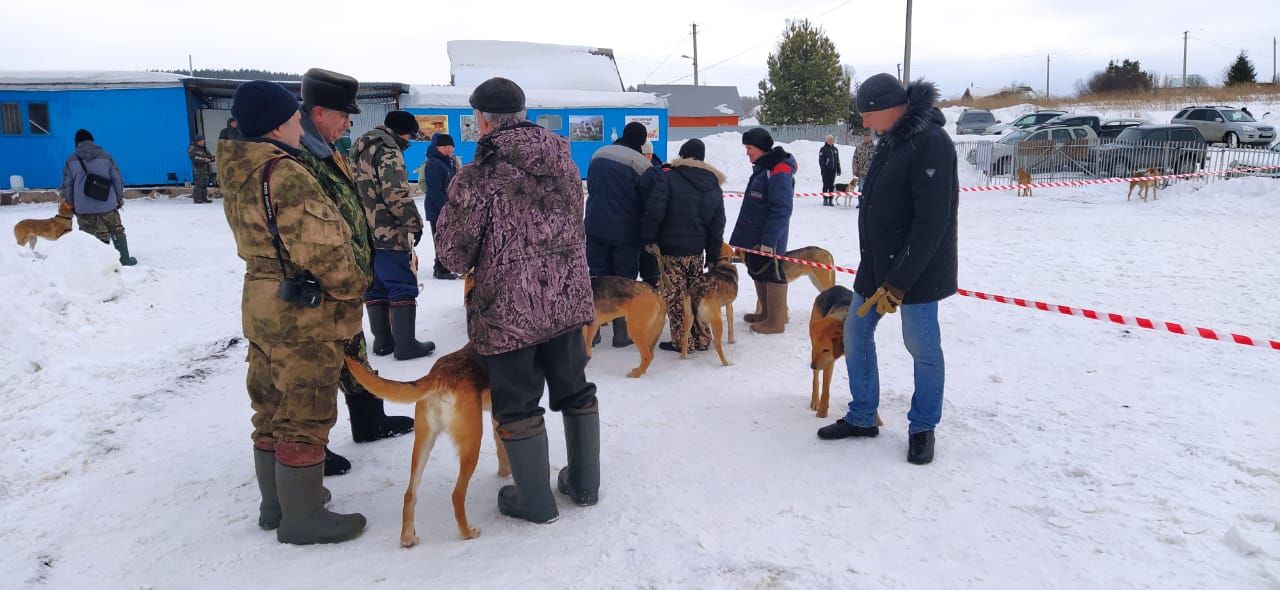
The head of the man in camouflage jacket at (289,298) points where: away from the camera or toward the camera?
away from the camera

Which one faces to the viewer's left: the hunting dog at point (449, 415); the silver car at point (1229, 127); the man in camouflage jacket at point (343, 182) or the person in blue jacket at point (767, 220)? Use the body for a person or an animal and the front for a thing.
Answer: the person in blue jacket

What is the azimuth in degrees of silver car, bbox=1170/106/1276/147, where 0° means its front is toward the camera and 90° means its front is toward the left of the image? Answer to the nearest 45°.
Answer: approximately 315°

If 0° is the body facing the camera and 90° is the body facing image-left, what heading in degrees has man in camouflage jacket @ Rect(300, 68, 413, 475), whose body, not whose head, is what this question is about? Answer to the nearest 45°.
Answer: approximately 270°

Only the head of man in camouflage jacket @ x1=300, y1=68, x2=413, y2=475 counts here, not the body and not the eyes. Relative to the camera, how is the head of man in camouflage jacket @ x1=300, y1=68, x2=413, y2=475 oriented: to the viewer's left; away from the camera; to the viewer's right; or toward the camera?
to the viewer's right

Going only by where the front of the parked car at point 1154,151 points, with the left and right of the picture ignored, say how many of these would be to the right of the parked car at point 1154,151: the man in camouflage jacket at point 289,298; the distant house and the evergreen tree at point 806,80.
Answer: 2

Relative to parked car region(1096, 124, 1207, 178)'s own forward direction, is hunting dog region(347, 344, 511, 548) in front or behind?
in front

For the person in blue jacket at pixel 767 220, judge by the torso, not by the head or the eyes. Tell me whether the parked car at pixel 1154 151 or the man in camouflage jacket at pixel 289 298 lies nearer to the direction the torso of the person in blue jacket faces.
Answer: the man in camouflage jacket
